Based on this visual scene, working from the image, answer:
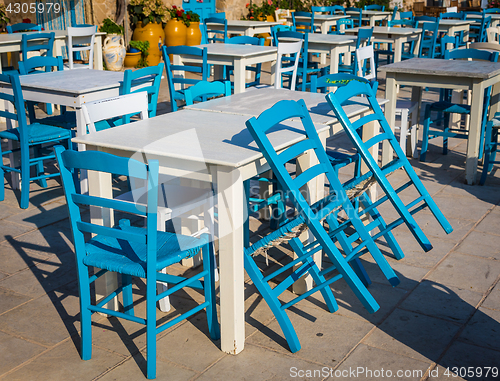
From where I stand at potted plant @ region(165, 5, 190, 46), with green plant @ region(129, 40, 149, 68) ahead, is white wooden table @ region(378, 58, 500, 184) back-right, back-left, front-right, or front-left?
front-left

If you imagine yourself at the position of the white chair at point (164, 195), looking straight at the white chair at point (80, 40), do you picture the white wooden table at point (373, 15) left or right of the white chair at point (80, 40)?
right

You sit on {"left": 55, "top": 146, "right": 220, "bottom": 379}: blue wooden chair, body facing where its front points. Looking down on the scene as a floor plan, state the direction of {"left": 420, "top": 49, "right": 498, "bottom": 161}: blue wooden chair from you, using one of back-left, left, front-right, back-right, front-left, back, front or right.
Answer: front

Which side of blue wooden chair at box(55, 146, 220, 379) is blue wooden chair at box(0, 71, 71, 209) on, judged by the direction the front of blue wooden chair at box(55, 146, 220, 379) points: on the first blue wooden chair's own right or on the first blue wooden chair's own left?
on the first blue wooden chair's own left

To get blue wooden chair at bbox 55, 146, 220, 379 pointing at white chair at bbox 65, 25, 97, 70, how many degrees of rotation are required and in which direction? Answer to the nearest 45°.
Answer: approximately 45° to its left

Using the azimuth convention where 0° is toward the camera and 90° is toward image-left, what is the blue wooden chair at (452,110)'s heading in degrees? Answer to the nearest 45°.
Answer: approximately 45°

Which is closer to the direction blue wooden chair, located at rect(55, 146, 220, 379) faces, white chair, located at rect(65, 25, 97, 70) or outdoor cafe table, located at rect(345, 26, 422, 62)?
the outdoor cafe table

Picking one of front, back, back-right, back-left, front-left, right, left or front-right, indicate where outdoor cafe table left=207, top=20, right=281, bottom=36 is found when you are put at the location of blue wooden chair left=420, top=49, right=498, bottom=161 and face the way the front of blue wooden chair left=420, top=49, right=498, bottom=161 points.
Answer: right

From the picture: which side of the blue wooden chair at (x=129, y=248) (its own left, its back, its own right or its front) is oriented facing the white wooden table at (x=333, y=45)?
front

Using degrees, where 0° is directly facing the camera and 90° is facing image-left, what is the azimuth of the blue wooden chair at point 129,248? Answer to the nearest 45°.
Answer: approximately 225°

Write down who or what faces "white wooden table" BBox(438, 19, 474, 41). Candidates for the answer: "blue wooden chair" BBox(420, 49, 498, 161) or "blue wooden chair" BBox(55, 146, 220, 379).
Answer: "blue wooden chair" BBox(55, 146, 220, 379)

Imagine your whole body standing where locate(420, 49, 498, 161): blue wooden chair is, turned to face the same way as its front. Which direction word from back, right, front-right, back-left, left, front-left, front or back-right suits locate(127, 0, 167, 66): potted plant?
right

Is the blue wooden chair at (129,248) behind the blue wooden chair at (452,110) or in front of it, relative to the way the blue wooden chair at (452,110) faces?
in front

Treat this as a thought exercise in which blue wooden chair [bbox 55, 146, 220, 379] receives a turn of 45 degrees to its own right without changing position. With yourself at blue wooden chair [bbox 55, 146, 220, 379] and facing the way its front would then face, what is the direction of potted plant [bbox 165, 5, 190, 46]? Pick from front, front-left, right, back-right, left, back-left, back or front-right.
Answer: left

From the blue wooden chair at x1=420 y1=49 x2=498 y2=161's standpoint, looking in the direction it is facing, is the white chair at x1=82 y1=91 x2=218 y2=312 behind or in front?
in front

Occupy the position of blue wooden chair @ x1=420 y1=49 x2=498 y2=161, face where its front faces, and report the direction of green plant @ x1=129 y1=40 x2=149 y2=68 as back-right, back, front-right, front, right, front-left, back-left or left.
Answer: right
